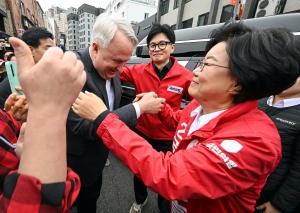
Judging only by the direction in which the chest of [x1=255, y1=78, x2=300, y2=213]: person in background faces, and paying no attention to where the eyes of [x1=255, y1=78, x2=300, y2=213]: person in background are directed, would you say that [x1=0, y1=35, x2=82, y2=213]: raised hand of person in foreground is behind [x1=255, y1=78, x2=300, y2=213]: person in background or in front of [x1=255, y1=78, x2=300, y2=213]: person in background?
in front

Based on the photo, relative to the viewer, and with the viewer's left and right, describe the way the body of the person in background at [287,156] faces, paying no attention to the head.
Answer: facing the viewer and to the left of the viewer

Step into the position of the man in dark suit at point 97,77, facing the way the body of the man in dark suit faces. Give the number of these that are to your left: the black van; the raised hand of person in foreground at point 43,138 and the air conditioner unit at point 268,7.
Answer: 2

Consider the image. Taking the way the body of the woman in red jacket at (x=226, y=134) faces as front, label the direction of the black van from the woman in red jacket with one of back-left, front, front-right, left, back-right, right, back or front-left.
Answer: right

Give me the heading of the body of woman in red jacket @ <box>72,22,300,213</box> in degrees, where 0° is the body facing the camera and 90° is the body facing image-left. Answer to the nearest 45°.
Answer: approximately 90°

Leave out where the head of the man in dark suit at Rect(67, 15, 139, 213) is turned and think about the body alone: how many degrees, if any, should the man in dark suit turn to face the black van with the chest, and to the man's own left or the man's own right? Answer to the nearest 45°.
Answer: approximately 90° to the man's own left

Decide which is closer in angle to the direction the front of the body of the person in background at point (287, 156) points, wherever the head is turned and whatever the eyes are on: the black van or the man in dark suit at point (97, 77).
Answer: the man in dark suit

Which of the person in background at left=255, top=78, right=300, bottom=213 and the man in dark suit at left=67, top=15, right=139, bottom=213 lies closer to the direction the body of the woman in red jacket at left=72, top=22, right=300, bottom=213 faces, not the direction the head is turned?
the man in dark suit

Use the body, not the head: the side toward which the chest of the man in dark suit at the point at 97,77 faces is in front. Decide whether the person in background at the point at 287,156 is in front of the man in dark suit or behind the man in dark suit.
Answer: in front

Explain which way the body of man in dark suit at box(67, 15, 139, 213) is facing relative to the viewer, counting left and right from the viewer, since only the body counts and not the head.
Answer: facing the viewer and to the right of the viewer

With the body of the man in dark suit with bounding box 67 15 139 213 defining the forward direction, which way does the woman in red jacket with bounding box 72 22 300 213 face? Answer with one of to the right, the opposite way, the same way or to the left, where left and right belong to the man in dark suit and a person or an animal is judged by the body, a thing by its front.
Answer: the opposite way

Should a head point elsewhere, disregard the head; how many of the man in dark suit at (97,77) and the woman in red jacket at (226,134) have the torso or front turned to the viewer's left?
1

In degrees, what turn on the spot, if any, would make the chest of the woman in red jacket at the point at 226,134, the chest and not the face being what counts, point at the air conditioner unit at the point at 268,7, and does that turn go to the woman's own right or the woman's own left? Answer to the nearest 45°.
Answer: approximately 90° to the woman's own right

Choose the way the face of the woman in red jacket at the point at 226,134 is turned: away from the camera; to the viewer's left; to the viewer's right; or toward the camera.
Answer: to the viewer's left

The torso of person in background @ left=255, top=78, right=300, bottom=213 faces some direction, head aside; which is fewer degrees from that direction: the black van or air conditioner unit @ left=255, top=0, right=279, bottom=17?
the black van

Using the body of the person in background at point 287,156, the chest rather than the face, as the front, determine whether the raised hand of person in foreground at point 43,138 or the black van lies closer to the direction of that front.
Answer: the raised hand of person in foreground
